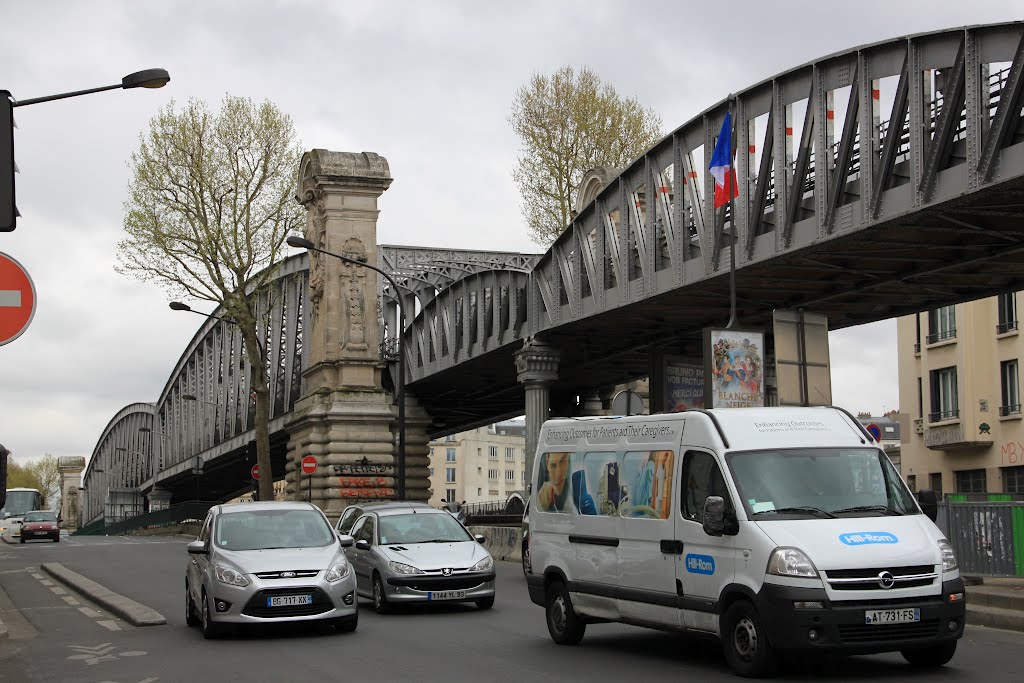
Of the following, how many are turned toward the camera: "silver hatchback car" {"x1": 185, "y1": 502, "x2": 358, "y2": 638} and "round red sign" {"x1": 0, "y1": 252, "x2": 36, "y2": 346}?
2

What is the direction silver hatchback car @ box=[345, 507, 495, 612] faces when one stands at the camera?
facing the viewer and to the right of the viewer

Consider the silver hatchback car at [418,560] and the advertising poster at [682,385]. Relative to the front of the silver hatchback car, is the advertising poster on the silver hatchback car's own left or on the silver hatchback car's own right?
on the silver hatchback car's own left

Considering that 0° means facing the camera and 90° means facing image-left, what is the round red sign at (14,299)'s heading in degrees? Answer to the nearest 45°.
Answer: approximately 0°

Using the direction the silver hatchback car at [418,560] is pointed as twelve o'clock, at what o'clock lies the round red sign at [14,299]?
The round red sign is roughly at 2 o'clock from the silver hatchback car.

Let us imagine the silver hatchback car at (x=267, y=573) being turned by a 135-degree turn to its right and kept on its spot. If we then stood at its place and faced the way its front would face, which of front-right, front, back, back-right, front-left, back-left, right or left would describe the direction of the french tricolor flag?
right

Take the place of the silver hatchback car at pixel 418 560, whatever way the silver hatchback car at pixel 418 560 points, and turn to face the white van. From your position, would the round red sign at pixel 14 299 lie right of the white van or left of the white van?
right

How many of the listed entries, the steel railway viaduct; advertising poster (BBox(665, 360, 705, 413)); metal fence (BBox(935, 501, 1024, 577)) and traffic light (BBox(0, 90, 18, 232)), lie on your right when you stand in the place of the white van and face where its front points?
1

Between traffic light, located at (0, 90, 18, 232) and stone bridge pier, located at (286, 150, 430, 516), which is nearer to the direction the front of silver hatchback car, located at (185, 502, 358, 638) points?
the traffic light

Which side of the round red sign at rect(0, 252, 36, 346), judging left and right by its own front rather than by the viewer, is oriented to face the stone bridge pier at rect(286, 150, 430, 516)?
back

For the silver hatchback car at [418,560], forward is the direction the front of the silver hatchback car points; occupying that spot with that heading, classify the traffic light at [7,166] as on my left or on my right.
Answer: on my right

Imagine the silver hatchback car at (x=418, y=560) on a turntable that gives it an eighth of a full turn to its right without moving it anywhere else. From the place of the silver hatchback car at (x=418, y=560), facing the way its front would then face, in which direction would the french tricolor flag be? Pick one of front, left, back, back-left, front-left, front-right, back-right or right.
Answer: back-left
